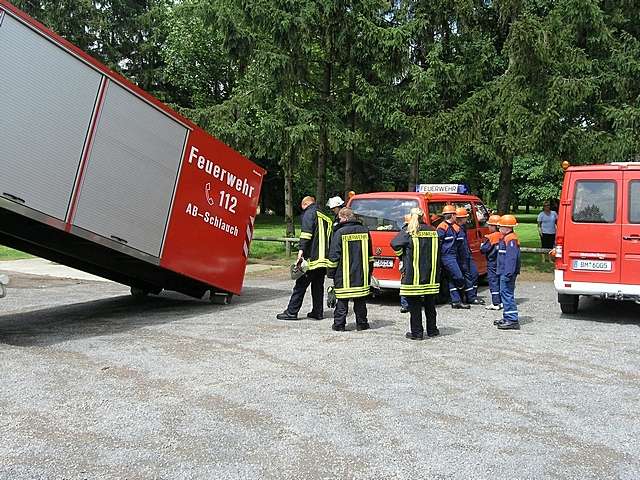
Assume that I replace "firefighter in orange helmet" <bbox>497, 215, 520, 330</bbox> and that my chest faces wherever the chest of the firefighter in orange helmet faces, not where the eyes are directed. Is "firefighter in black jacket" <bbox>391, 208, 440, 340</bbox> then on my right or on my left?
on my left

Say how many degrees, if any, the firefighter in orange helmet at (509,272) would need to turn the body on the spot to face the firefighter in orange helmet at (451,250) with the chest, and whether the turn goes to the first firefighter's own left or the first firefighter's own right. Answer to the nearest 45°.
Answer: approximately 45° to the first firefighter's own right

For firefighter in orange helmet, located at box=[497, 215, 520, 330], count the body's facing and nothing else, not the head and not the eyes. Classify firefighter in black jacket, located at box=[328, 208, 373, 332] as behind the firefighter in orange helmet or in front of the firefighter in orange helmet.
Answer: in front

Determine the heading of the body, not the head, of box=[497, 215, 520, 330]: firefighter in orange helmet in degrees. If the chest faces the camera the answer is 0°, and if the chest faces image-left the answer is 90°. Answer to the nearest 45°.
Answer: approximately 90°

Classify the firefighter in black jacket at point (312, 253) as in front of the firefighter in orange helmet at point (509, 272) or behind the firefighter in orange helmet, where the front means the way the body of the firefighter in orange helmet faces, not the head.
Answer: in front
